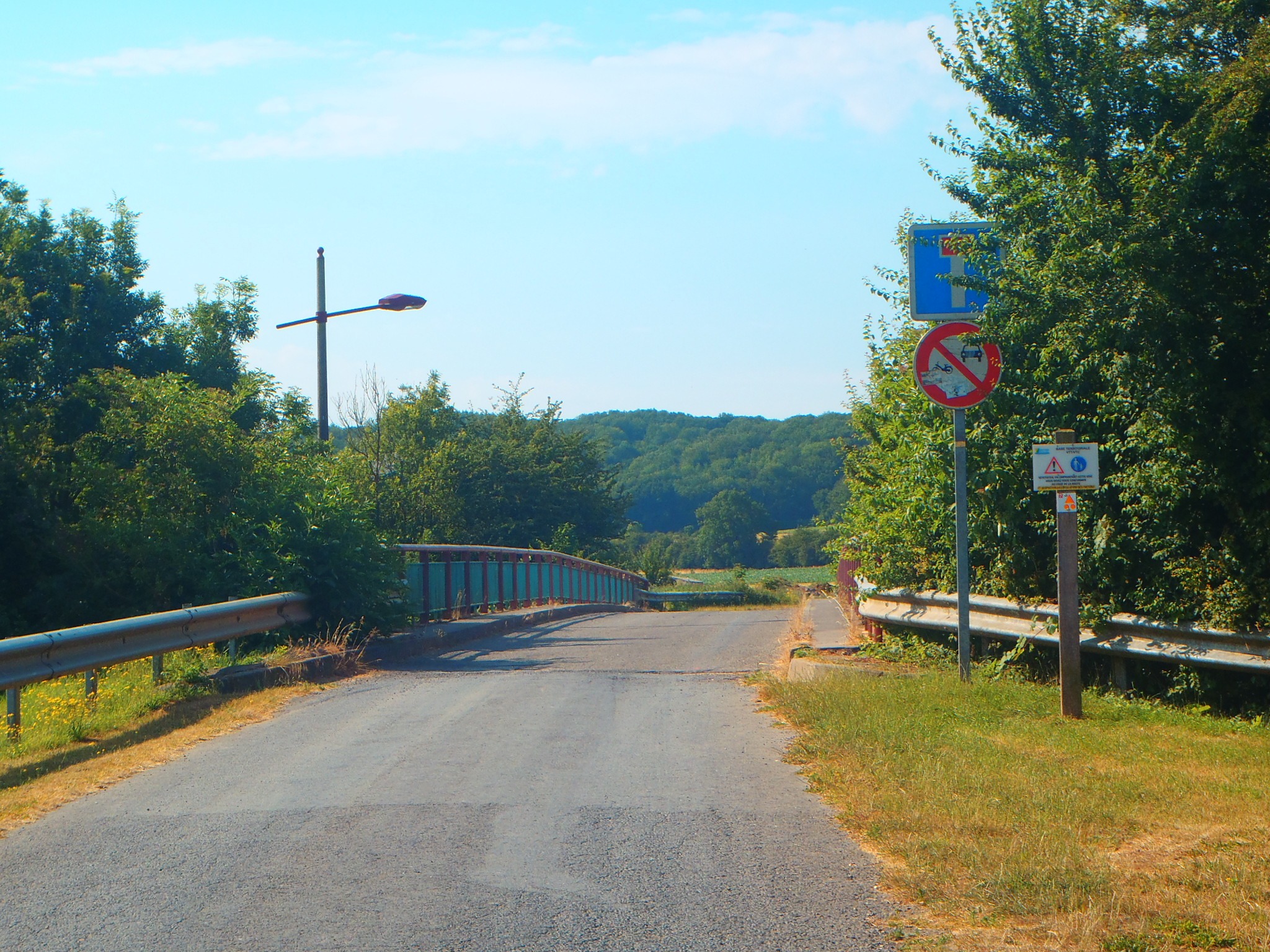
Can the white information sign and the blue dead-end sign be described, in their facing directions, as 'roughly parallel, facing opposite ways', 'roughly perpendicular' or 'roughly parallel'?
roughly parallel

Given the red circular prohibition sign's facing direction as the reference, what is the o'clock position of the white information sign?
The white information sign is roughly at 11 o'clock from the red circular prohibition sign.

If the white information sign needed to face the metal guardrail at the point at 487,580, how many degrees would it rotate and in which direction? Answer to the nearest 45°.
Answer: approximately 135° to its right

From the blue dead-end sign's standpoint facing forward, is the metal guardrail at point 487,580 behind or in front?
behind

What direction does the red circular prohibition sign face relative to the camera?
toward the camera

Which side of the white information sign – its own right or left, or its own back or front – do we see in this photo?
front

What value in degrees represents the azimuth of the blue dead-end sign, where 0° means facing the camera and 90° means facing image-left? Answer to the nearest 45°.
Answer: approximately 0°
